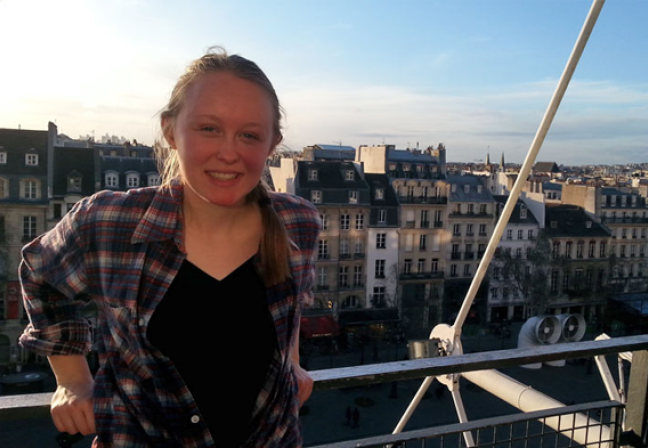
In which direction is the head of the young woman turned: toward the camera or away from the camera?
toward the camera

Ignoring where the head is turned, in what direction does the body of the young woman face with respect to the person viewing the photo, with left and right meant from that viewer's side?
facing the viewer

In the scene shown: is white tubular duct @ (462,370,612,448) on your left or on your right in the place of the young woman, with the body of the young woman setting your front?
on your left

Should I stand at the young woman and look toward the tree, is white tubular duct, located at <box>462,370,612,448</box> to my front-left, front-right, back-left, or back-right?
front-right

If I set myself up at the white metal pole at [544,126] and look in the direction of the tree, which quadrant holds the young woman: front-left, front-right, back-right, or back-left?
back-left

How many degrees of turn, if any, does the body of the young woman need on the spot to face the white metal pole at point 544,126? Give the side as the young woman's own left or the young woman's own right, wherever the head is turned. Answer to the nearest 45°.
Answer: approximately 135° to the young woman's own left

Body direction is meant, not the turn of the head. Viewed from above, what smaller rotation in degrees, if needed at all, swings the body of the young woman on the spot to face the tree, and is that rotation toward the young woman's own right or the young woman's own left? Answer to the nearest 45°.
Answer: approximately 135° to the young woman's own left
